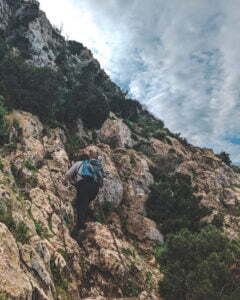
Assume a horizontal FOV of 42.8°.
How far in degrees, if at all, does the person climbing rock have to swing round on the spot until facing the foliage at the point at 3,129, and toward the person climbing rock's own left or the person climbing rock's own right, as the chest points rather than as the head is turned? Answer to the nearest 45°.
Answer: approximately 45° to the person climbing rock's own left

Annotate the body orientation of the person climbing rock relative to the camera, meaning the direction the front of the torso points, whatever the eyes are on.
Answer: away from the camera

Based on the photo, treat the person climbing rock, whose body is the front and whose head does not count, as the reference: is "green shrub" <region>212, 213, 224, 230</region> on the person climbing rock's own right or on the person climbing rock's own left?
on the person climbing rock's own right

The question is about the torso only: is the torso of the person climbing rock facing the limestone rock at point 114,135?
yes
